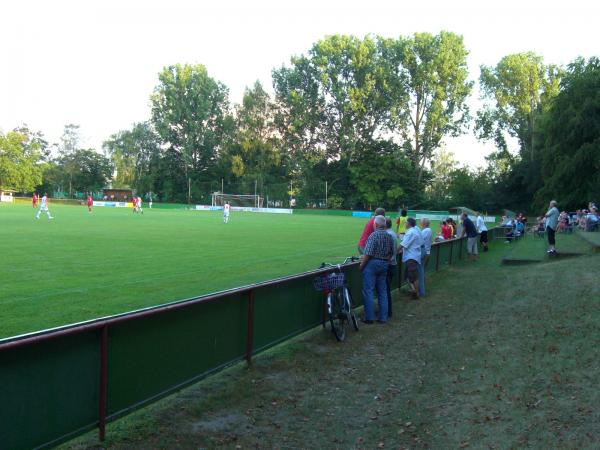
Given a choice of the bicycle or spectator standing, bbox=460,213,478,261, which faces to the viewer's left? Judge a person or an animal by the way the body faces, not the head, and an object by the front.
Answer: the spectator standing

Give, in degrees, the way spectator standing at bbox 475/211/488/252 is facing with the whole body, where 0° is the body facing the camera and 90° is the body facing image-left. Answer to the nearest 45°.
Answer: approximately 90°

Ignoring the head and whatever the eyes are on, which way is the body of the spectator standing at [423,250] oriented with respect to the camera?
to the viewer's left

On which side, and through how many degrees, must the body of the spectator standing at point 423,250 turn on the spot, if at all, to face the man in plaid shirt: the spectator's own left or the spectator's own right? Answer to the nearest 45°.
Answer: approximately 90° to the spectator's own left

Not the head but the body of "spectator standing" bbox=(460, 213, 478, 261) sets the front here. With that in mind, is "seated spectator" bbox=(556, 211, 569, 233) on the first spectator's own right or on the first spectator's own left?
on the first spectator's own right

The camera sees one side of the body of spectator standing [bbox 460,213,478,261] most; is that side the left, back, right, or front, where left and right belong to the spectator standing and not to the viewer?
left

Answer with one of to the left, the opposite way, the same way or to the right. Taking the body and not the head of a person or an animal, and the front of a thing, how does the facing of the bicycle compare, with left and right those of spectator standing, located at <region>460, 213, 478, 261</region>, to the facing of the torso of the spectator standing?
to the left

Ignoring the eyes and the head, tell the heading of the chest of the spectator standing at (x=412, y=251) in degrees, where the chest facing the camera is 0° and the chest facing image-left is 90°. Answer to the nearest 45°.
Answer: approximately 135°
